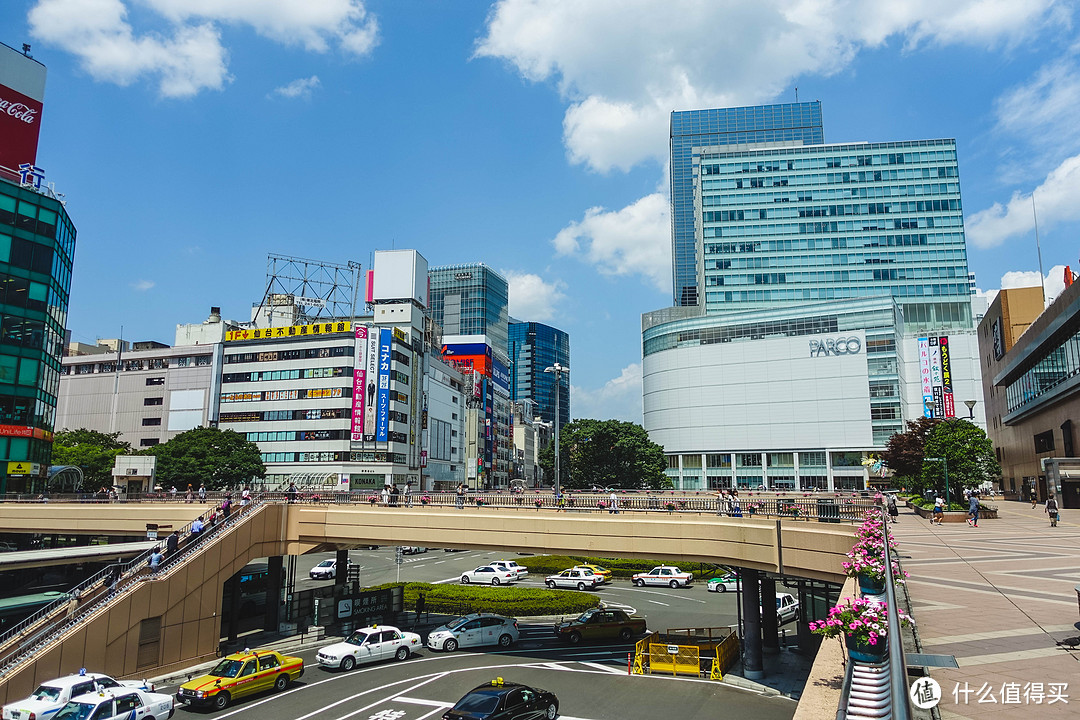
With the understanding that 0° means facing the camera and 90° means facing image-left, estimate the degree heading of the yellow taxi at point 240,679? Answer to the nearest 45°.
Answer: approximately 45°

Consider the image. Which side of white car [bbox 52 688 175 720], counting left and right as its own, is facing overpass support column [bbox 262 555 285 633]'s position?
back

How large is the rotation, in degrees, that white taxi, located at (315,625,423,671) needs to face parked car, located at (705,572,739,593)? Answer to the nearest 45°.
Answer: approximately 180°

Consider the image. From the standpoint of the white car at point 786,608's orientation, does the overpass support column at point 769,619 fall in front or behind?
in front

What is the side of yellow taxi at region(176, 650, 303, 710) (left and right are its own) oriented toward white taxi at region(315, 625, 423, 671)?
back

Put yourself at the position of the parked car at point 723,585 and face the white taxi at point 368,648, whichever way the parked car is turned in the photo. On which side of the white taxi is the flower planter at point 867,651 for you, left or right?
left

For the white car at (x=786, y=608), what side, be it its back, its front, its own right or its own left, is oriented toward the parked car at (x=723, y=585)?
right
